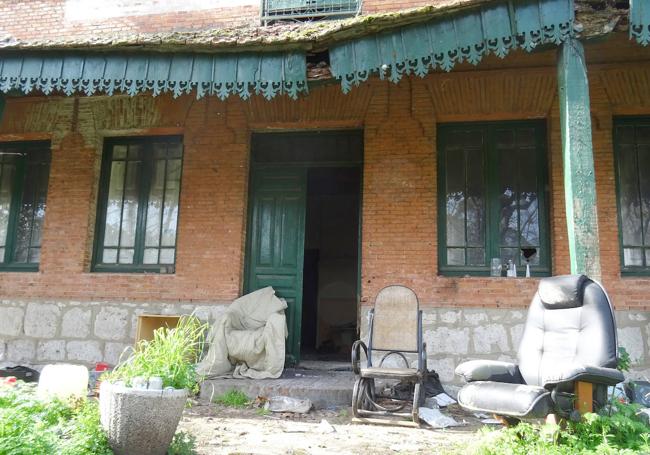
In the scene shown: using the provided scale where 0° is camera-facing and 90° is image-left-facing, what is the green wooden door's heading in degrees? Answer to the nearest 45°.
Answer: approximately 0°

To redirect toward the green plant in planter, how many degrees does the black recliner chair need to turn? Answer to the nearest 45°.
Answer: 0° — it already faces it

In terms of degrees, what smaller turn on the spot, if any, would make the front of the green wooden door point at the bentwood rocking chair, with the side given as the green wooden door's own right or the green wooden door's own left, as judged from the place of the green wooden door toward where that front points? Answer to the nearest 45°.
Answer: approximately 45° to the green wooden door's own left

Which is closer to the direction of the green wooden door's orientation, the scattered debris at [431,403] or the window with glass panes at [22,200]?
the scattered debris

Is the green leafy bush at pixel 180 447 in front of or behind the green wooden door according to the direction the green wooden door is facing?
in front

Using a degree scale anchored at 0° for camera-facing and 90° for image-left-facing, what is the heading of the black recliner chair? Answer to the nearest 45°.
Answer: approximately 45°

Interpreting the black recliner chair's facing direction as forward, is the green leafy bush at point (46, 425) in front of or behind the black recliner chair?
in front

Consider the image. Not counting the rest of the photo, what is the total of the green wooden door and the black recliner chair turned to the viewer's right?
0

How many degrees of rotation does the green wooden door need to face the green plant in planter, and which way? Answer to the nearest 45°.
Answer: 0° — it already faces it
